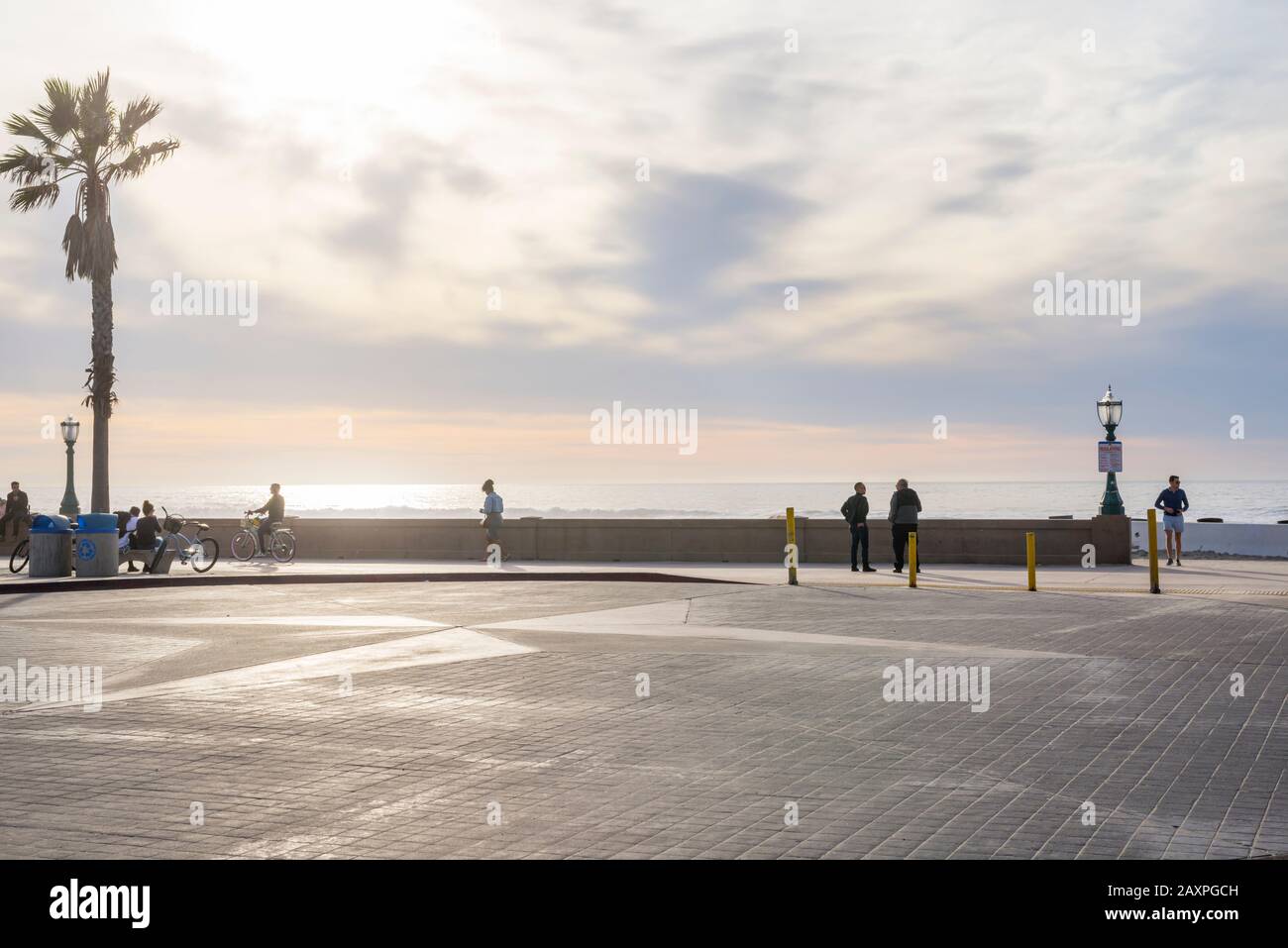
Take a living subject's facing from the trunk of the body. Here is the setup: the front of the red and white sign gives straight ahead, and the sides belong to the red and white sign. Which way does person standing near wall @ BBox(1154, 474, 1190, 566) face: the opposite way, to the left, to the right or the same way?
the same way

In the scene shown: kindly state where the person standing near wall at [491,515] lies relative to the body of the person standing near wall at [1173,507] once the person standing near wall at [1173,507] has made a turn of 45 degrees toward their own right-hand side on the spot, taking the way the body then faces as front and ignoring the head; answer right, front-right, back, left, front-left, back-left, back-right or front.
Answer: front-right

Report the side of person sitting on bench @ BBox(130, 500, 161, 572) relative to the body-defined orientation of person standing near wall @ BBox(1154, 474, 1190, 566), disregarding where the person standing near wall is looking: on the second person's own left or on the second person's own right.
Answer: on the second person's own right

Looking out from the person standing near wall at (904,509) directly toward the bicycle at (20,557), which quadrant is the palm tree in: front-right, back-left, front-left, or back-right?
front-right

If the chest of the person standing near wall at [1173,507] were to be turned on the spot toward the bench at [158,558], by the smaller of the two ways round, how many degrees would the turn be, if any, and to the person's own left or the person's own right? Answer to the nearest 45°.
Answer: approximately 45° to the person's own right

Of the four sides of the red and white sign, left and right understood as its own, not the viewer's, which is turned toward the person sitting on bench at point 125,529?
right

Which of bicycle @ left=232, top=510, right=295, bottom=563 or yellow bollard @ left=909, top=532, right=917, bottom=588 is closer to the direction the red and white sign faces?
the yellow bollard

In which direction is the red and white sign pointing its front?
toward the camera

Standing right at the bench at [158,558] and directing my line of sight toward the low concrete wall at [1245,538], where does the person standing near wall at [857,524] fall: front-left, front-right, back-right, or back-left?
front-right
